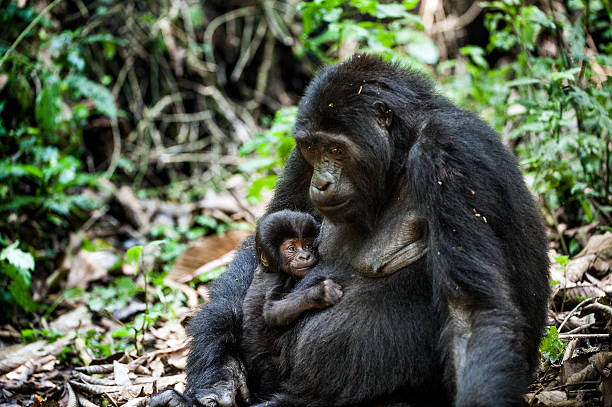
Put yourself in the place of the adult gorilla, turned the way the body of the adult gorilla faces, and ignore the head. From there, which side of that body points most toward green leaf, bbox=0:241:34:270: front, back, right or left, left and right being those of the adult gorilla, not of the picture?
right

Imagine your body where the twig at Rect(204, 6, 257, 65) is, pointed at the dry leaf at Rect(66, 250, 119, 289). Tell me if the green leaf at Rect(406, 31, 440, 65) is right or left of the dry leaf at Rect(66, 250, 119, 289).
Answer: left

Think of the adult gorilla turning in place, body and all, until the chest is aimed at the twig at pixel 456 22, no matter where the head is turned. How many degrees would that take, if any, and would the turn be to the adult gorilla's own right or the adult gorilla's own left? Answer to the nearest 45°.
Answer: approximately 135° to the adult gorilla's own right

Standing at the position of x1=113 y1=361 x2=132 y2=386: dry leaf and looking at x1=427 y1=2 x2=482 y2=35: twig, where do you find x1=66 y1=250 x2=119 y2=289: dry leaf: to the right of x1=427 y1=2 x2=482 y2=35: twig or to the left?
left

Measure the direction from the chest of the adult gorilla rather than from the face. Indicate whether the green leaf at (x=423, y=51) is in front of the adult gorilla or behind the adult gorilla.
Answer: behind

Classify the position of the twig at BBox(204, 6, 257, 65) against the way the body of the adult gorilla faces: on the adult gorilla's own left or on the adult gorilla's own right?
on the adult gorilla's own right

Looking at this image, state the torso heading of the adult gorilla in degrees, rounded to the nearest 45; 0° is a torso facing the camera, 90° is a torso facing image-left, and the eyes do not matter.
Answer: approximately 45°

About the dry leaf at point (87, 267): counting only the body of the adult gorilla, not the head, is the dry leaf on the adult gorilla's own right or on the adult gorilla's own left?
on the adult gorilla's own right

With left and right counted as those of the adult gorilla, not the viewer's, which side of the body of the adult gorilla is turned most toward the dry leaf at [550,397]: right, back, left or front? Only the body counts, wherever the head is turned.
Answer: left

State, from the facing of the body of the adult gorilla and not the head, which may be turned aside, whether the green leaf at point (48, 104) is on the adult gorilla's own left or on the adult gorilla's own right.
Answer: on the adult gorilla's own right
